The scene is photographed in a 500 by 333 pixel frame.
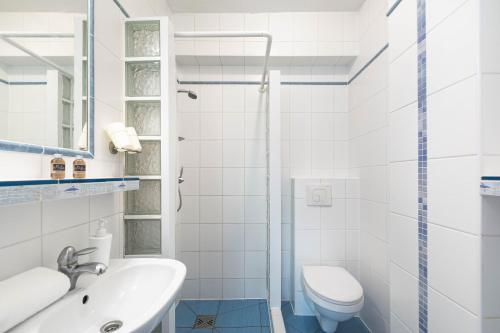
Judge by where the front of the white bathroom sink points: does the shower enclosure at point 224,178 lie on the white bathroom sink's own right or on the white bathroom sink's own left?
on the white bathroom sink's own left

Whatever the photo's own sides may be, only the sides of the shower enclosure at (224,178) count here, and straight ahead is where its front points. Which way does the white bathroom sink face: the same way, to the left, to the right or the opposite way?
to the left

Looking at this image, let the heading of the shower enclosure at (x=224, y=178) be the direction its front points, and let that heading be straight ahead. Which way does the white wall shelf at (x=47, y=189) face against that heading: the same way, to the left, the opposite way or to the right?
to the left

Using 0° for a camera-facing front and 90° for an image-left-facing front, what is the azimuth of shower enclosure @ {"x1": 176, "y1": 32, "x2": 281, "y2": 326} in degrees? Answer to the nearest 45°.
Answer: approximately 0°

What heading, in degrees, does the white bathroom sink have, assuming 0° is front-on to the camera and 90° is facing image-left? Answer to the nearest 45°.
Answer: approximately 315°

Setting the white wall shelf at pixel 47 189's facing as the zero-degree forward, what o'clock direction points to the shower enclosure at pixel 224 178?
The shower enclosure is roughly at 9 o'clock from the white wall shelf.
